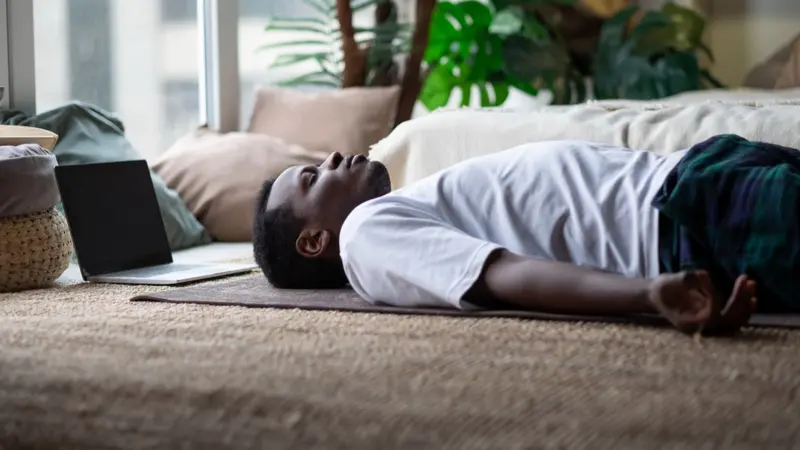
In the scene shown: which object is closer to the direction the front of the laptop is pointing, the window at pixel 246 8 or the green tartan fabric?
the green tartan fabric

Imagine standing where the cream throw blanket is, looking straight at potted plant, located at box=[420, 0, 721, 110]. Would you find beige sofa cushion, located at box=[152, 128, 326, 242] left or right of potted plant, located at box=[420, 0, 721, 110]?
left

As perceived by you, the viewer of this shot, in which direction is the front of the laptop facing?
facing the viewer and to the right of the viewer

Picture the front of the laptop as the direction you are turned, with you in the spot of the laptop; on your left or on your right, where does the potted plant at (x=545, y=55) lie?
on your left

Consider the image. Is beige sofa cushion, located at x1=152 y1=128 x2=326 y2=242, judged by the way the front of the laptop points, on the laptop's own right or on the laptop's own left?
on the laptop's own left

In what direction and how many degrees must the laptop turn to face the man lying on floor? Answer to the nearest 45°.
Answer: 0° — it already faces them

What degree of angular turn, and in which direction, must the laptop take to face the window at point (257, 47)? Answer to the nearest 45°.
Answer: approximately 135° to its left

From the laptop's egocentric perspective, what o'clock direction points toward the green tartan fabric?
The green tartan fabric is roughly at 12 o'clock from the laptop.

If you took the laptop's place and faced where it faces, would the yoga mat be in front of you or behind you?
in front
